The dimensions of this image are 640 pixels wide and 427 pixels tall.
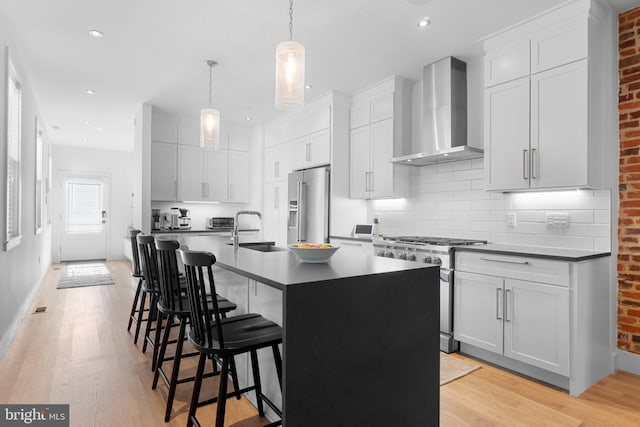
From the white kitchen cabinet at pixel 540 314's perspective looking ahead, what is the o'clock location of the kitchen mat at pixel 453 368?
The kitchen mat is roughly at 1 o'clock from the white kitchen cabinet.

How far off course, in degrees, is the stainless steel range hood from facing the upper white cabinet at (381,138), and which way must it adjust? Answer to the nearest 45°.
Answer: approximately 90° to its right

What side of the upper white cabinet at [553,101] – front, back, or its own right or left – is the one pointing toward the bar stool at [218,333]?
front

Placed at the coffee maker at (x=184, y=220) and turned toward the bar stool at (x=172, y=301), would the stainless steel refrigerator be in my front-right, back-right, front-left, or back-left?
front-left

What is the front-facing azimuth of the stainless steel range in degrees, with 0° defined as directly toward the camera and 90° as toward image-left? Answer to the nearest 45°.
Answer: approximately 45°

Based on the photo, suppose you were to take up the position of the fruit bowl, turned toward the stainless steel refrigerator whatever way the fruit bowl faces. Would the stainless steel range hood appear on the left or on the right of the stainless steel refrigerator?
right

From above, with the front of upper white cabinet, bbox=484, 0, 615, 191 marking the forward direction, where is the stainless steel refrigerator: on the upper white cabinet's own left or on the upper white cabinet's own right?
on the upper white cabinet's own right

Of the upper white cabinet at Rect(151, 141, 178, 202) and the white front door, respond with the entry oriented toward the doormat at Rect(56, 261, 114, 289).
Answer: the white front door

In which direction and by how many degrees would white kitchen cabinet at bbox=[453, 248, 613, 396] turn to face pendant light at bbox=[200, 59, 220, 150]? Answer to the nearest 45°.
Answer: approximately 45° to its right

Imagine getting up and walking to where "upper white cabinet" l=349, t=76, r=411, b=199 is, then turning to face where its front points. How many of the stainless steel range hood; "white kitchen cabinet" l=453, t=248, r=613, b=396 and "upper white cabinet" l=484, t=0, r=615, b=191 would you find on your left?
3

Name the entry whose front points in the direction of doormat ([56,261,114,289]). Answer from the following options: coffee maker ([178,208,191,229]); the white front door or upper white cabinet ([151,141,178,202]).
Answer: the white front door

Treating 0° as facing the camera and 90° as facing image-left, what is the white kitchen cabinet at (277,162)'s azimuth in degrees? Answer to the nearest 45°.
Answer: approximately 45°

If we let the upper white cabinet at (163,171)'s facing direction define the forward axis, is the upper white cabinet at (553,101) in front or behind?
in front

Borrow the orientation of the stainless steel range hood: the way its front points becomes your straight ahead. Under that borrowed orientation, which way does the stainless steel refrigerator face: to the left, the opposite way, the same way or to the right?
the same way

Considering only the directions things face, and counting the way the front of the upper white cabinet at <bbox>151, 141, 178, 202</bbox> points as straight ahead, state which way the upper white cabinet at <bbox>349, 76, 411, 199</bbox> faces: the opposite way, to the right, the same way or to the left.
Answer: to the right

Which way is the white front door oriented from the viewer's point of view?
toward the camera

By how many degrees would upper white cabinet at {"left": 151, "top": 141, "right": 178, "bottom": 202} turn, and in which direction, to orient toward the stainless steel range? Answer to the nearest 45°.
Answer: approximately 45° to its left

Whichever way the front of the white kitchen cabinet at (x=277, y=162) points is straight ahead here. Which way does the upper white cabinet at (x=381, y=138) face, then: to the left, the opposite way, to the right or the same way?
the same way

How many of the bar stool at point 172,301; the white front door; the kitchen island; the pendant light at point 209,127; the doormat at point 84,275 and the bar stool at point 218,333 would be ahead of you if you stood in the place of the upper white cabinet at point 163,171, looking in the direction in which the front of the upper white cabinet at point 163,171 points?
4
